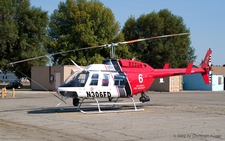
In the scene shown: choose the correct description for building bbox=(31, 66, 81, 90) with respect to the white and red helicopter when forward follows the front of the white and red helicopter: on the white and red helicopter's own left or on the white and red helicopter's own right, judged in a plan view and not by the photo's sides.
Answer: on the white and red helicopter's own right

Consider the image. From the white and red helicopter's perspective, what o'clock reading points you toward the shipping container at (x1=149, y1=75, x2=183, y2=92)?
The shipping container is roughly at 5 o'clock from the white and red helicopter.

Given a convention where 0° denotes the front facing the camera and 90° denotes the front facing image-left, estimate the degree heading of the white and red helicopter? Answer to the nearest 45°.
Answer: approximately 45°
